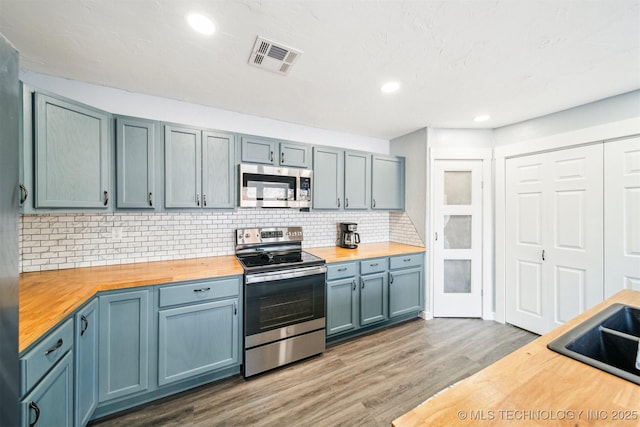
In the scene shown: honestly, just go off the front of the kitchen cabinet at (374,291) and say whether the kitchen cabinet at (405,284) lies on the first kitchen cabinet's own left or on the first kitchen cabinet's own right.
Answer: on the first kitchen cabinet's own left

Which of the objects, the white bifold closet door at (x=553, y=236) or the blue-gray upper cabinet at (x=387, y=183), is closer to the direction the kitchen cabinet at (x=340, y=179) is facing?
the white bifold closet door

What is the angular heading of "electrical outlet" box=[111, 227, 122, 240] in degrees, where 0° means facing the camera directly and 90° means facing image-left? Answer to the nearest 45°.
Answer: approximately 0°

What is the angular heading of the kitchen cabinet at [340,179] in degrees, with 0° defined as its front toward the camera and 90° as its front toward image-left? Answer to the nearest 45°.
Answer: approximately 315°

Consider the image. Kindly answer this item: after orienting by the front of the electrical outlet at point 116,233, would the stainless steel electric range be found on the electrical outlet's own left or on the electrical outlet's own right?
on the electrical outlet's own left

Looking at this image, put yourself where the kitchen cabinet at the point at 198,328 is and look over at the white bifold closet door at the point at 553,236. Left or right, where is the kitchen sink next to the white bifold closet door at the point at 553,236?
right
